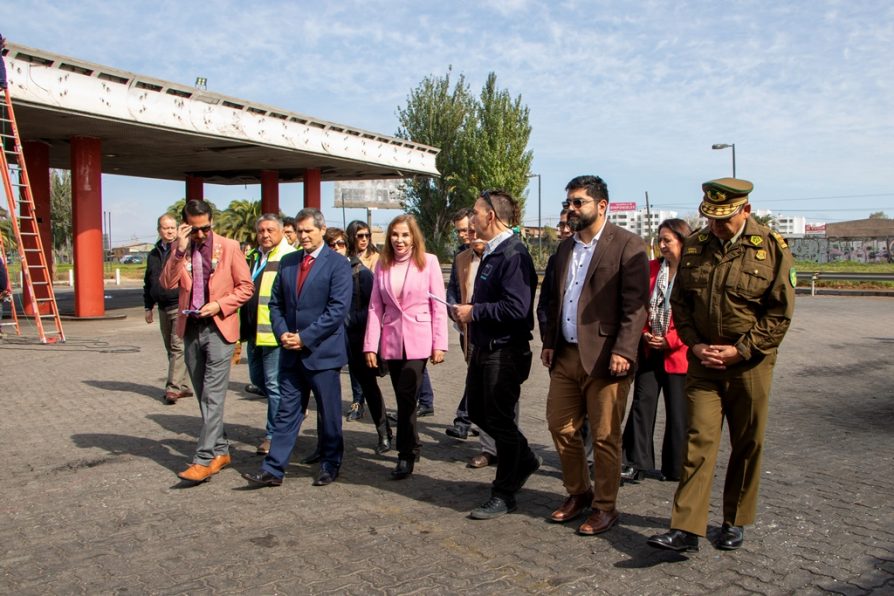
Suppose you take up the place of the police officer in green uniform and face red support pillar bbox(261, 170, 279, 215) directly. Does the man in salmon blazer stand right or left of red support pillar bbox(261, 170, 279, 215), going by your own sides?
left

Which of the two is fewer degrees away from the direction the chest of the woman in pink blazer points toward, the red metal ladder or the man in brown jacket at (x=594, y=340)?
the man in brown jacket

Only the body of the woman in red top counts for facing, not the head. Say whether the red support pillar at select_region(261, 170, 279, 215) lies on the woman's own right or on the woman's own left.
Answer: on the woman's own right

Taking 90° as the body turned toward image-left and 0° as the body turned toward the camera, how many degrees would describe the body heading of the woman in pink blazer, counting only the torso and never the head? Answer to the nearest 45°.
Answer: approximately 0°

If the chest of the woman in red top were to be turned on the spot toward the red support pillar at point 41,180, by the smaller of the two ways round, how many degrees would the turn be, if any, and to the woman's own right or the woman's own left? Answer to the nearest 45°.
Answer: approximately 90° to the woman's own right

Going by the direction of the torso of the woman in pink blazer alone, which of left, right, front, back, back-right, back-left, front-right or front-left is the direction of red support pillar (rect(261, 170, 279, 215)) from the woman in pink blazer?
back

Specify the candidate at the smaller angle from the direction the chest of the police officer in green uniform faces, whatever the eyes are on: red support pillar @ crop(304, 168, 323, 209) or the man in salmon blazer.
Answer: the man in salmon blazer

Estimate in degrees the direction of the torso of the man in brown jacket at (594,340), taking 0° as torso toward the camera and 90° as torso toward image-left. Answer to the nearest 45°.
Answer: approximately 45°

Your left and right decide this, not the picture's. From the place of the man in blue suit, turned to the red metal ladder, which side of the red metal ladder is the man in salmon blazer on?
left
